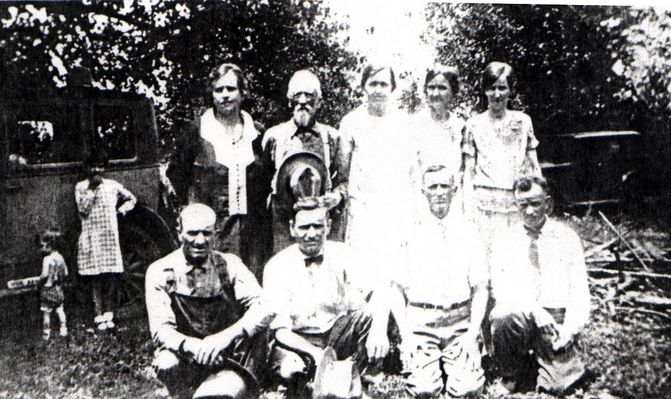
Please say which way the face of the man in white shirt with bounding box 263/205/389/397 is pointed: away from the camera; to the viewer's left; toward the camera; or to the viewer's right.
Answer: toward the camera

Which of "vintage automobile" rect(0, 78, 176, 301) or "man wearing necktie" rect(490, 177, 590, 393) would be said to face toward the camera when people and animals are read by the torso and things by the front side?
the man wearing necktie

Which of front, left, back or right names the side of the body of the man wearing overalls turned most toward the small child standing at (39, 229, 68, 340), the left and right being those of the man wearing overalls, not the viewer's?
right

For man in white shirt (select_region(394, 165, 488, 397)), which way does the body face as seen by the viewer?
toward the camera

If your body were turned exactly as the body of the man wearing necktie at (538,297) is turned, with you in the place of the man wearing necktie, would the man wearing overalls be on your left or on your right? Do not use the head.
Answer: on your right

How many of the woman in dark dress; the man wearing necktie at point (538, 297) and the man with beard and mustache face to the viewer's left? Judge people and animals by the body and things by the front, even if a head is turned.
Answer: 0

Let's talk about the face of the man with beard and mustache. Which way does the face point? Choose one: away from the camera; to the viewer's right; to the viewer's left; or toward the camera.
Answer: toward the camera

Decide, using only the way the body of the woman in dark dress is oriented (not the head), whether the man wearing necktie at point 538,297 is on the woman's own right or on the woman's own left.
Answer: on the woman's own left

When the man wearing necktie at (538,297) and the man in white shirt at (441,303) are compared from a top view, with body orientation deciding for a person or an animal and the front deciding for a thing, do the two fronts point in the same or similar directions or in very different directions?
same or similar directions

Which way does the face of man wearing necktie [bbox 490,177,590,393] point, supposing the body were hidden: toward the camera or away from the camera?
toward the camera

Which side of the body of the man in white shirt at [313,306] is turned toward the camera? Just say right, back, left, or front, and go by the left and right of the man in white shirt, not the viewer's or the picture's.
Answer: front

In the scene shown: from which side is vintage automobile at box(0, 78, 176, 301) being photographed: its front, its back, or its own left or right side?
left

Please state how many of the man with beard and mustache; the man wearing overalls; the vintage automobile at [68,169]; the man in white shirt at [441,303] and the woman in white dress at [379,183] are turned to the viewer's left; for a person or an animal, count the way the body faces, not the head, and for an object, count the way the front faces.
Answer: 1
